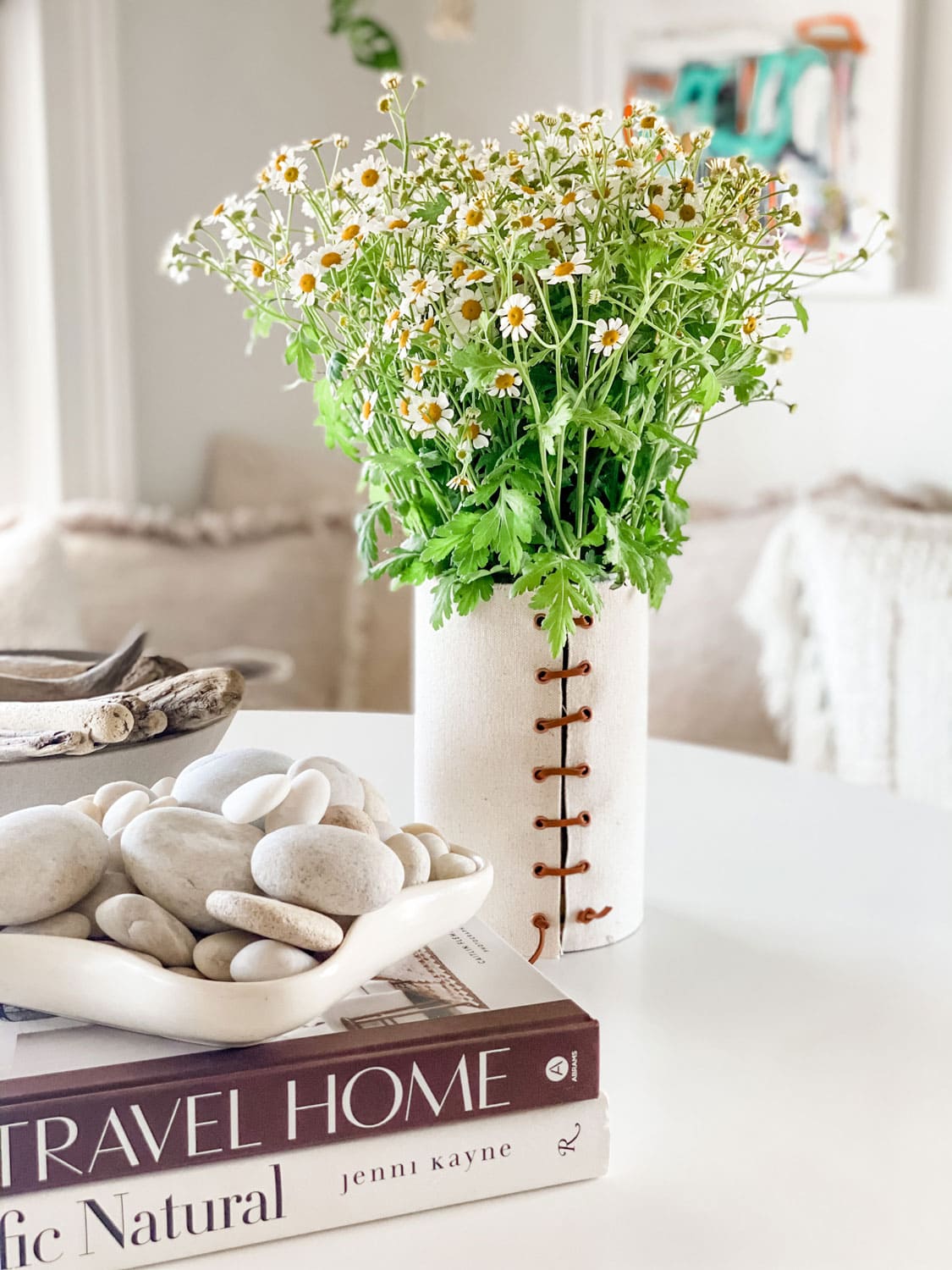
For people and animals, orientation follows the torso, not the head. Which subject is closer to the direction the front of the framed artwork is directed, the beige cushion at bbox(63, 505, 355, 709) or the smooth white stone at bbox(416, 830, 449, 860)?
the smooth white stone

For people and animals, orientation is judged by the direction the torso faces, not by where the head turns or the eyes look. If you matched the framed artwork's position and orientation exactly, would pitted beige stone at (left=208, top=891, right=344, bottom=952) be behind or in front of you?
in front

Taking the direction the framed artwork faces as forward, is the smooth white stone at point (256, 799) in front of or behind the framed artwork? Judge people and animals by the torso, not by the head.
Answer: in front

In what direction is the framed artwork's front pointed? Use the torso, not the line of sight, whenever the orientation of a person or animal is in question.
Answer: toward the camera

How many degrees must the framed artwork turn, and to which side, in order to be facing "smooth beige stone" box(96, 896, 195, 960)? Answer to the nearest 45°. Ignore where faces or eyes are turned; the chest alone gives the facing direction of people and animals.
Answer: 0° — it already faces it

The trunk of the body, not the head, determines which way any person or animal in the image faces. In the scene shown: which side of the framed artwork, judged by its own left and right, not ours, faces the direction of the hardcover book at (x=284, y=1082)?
front

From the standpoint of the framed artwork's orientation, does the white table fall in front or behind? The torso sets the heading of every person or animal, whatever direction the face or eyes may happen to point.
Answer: in front

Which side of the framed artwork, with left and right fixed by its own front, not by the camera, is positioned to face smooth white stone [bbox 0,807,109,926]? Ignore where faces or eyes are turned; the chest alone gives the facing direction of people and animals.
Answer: front

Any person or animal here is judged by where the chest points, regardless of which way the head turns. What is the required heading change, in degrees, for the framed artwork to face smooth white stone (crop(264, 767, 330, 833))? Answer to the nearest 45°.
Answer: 0° — it already faces it

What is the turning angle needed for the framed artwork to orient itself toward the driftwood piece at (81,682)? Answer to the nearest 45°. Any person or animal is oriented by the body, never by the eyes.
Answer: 0° — it already faces it
